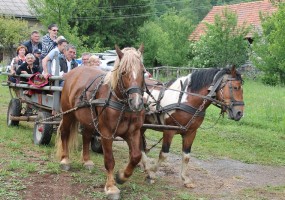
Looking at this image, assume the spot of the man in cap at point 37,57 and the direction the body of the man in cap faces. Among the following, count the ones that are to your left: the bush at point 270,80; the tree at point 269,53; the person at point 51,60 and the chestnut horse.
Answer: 2

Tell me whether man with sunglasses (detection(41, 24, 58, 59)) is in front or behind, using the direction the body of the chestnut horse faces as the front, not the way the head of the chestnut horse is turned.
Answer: behind

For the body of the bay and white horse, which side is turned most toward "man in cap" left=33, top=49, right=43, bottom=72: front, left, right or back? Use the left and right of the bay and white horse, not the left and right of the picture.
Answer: back

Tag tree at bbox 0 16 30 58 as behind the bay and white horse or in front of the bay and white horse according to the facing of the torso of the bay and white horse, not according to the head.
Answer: behind

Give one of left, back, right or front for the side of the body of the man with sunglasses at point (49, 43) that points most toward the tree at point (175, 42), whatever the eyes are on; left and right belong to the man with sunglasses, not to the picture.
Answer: left

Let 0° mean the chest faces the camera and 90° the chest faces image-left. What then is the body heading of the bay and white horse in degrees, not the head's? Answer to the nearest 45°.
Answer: approximately 315°
